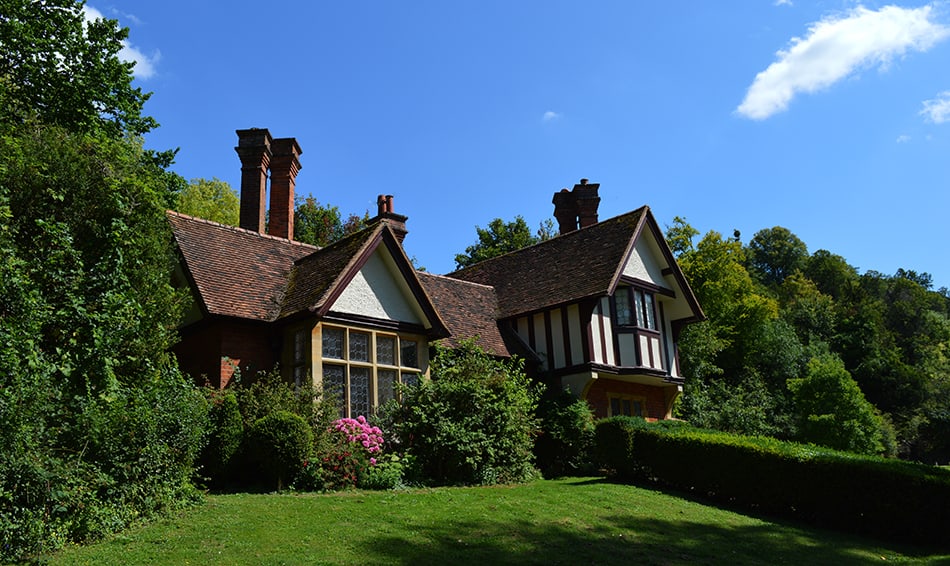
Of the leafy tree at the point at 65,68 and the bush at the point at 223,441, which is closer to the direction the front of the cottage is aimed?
the bush

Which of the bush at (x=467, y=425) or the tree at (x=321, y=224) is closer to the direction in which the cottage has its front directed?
the bush

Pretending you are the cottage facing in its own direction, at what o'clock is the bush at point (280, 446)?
The bush is roughly at 2 o'clock from the cottage.

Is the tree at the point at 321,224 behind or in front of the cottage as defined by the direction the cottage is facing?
behind

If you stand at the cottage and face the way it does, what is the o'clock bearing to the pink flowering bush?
The pink flowering bush is roughly at 2 o'clock from the cottage.

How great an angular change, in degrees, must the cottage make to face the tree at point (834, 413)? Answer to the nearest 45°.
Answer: approximately 90° to its left

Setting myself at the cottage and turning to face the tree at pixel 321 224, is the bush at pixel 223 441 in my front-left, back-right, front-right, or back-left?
back-left

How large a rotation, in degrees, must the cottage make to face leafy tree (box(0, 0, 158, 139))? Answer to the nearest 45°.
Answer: approximately 90° to its right

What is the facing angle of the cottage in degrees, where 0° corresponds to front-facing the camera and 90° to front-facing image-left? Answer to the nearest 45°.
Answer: approximately 315°
